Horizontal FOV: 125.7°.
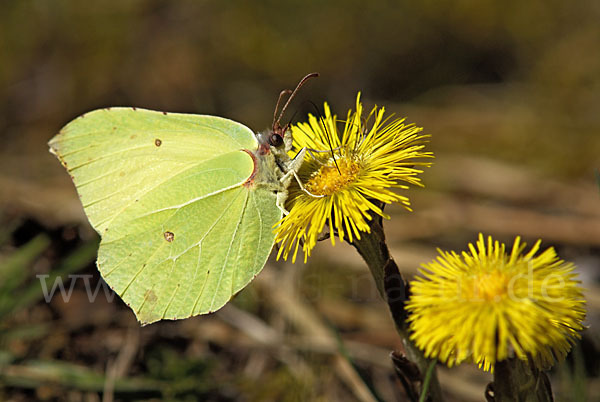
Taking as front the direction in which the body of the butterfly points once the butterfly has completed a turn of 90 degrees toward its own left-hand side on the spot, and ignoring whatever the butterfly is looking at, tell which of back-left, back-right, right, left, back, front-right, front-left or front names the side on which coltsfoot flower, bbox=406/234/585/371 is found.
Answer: back-right

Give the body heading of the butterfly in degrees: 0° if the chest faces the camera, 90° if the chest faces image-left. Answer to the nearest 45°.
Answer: approximately 270°
